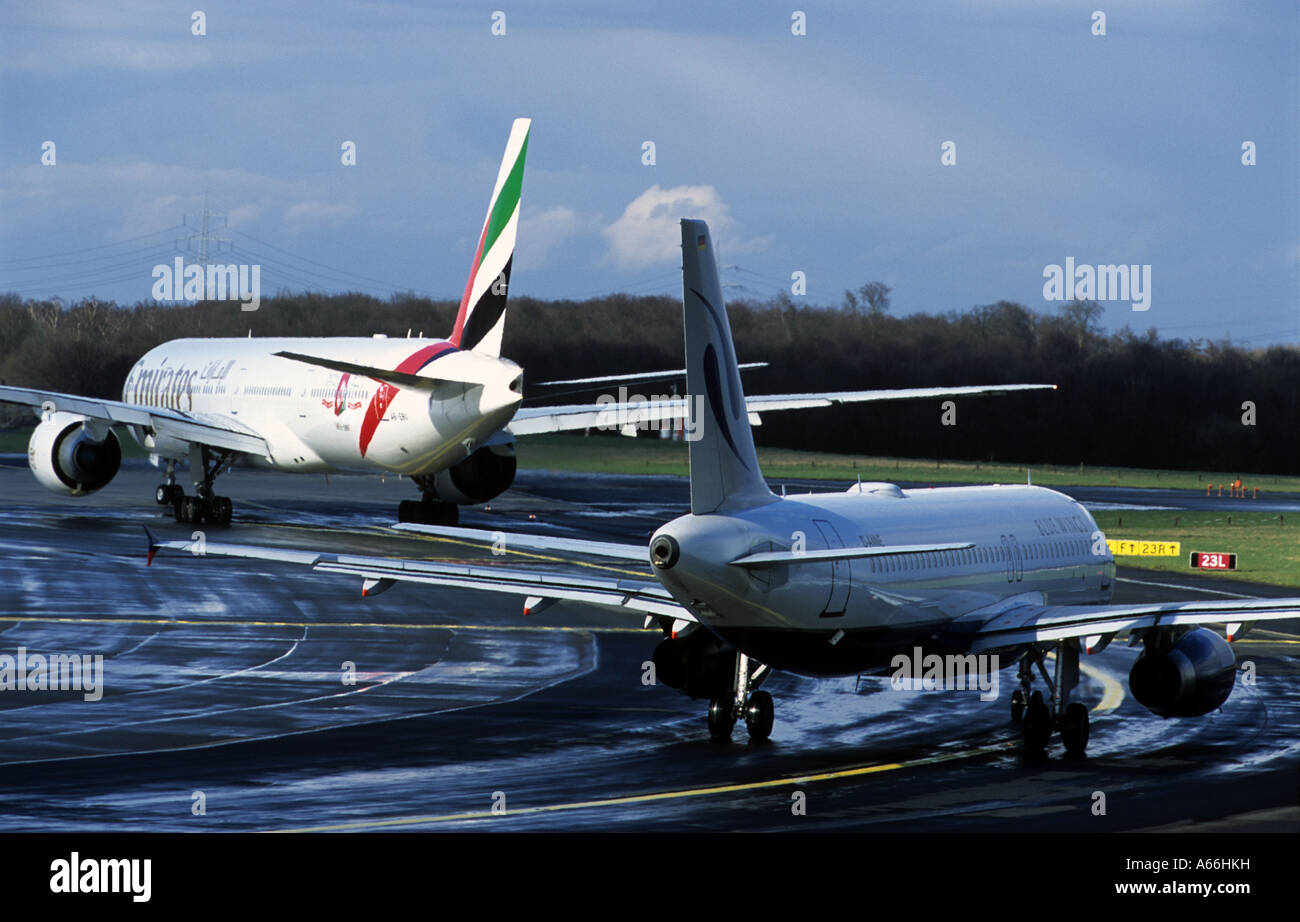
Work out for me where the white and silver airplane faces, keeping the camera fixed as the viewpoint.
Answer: facing away from the viewer and to the right of the viewer
